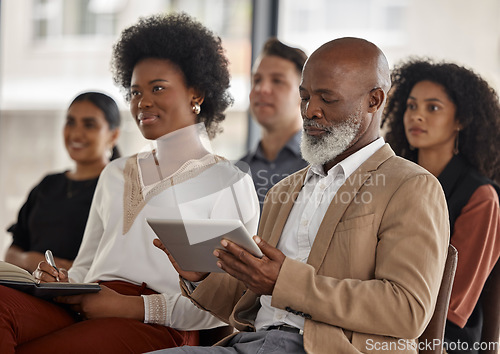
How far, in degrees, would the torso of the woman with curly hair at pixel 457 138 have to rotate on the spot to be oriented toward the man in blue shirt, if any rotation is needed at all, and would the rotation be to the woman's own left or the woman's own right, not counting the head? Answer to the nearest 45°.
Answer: approximately 90° to the woman's own right

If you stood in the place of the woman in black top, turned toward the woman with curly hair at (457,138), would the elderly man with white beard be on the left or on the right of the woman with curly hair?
right

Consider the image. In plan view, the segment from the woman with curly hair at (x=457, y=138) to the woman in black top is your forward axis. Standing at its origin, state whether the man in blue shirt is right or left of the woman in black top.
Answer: right

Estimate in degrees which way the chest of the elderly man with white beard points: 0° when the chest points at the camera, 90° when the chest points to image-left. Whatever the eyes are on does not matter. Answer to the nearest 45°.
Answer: approximately 45°

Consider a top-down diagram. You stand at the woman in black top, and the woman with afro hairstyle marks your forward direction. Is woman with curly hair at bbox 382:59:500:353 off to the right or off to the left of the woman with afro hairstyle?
left

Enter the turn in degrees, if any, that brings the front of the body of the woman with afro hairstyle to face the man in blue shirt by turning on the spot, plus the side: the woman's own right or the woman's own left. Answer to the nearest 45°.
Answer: approximately 180°

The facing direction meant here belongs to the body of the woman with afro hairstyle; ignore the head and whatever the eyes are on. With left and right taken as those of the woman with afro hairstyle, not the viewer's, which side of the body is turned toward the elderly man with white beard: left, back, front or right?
left

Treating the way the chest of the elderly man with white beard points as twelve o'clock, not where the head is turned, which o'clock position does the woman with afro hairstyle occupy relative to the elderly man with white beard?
The woman with afro hairstyle is roughly at 3 o'clock from the elderly man with white beard.
